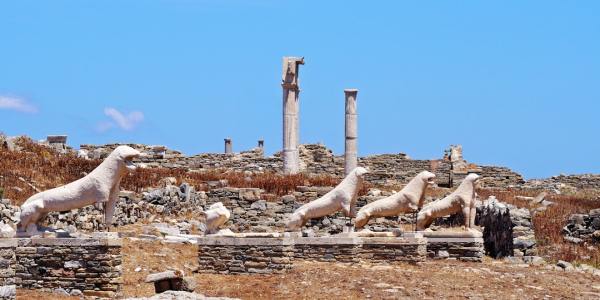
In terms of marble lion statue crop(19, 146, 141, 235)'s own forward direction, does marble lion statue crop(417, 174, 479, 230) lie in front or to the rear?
in front

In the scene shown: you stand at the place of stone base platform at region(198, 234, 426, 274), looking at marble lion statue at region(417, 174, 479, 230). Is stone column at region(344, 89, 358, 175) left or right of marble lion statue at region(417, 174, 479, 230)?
left

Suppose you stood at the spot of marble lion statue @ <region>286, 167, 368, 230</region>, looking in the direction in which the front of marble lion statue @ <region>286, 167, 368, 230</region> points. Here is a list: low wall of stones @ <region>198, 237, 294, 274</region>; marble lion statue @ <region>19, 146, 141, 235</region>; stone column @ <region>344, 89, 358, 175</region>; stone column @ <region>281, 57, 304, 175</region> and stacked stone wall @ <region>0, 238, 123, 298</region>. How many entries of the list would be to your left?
2

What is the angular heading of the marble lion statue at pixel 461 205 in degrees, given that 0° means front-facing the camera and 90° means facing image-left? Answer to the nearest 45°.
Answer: approximately 270°

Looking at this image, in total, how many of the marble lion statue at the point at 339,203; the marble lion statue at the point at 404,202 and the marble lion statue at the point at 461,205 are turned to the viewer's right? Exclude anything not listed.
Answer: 3

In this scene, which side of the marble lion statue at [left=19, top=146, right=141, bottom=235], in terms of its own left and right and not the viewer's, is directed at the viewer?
right

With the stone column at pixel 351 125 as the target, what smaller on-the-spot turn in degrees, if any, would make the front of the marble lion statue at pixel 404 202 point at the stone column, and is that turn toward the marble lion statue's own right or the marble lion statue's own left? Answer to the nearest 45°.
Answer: approximately 90° to the marble lion statue's own left

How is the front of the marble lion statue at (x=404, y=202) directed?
to the viewer's right

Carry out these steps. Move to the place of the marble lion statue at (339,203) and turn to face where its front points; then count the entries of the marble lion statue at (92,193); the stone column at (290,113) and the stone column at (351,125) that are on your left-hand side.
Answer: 2

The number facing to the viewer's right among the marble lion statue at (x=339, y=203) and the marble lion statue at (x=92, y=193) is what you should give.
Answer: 2

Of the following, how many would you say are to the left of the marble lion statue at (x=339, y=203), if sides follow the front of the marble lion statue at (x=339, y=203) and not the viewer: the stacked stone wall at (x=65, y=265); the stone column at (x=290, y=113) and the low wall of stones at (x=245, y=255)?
1

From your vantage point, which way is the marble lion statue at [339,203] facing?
to the viewer's right
